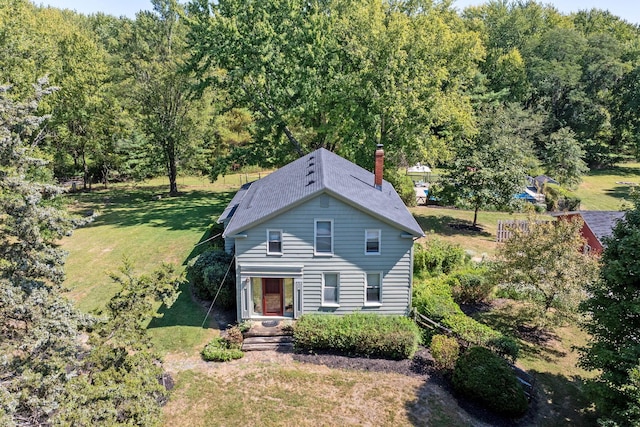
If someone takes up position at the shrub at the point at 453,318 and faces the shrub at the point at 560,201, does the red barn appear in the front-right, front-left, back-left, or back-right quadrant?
front-right

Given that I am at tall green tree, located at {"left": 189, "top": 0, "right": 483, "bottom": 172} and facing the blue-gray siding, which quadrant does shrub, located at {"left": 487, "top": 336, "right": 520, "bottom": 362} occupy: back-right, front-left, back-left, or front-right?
front-left

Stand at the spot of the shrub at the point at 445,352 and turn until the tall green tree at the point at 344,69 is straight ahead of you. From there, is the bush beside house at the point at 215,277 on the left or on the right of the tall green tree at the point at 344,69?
left

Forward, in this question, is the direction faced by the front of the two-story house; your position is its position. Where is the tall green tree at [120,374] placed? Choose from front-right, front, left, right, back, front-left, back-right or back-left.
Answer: front-right

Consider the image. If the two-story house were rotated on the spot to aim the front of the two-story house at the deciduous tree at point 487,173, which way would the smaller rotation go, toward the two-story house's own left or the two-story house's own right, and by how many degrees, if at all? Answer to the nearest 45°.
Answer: approximately 135° to the two-story house's own left

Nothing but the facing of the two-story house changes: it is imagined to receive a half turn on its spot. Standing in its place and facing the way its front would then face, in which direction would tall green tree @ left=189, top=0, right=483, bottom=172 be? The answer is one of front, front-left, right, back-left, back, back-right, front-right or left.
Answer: front

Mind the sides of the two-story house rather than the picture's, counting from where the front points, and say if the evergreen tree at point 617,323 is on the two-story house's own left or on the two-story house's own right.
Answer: on the two-story house's own left

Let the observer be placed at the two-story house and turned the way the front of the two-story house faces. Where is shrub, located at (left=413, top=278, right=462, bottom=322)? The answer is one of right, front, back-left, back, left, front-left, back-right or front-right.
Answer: left

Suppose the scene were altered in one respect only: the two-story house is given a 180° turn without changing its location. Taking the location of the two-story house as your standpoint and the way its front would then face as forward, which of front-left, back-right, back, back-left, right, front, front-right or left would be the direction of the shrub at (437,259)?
front-right

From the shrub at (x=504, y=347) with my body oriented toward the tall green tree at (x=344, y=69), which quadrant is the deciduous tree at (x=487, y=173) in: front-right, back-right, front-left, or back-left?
front-right

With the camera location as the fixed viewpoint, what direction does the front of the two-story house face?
facing the viewer

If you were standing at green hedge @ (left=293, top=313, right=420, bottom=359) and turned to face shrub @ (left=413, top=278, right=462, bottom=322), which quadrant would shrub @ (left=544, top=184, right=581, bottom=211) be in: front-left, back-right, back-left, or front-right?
front-left

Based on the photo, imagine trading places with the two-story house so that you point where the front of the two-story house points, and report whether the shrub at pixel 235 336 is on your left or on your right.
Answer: on your right

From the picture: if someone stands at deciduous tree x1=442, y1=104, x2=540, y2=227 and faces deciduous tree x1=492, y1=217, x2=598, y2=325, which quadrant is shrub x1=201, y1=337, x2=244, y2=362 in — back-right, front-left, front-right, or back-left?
front-right

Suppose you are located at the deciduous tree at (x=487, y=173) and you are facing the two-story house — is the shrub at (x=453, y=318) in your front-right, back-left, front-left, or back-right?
front-left

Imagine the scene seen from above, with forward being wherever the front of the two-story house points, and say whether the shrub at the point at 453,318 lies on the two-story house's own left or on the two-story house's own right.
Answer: on the two-story house's own left
